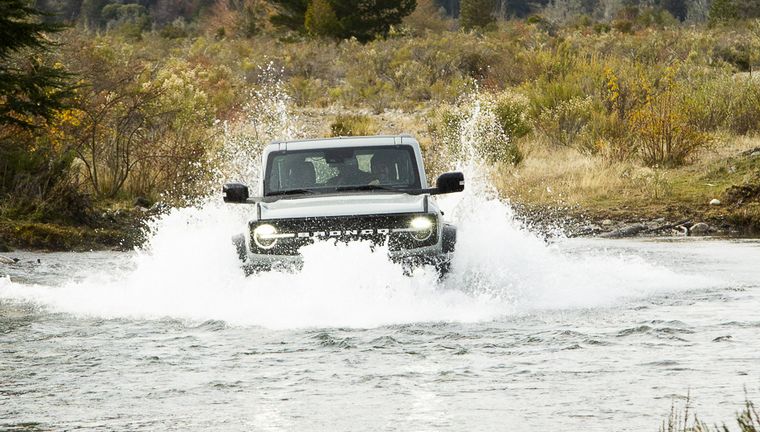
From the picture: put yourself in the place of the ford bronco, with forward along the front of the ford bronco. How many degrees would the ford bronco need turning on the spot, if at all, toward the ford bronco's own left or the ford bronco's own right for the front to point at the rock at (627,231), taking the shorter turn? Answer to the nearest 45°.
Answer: approximately 135° to the ford bronco's own left

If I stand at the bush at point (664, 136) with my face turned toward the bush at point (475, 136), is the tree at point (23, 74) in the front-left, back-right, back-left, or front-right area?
front-left

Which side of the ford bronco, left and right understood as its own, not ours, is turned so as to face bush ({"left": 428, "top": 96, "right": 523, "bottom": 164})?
back

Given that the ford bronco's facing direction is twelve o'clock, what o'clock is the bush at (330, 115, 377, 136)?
The bush is roughly at 6 o'clock from the ford bronco.

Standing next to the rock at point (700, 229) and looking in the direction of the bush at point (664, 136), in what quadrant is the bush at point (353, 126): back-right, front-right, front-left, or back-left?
front-left

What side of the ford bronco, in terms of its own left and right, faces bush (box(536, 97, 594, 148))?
back

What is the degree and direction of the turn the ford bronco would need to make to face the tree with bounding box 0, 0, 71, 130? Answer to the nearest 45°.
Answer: approximately 135° to its right

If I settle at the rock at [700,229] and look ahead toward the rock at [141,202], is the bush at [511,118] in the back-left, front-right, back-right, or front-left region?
front-right

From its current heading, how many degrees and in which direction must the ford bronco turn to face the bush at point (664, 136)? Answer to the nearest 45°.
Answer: approximately 135° to its left

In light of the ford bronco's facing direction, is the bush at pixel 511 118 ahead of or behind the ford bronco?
behind

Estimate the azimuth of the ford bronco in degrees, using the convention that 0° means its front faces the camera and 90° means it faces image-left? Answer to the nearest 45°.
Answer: approximately 0°
